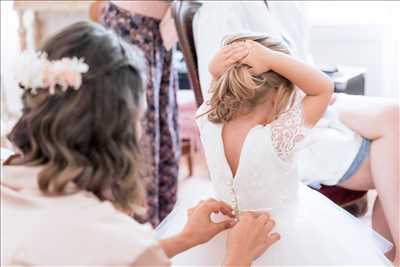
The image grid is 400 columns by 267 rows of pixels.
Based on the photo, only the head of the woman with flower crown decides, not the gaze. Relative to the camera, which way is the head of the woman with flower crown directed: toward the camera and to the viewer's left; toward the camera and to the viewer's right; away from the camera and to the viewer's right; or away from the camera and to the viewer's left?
away from the camera and to the viewer's right

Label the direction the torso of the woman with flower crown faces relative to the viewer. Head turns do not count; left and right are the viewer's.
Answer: facing away from the viewer and to the right of the viewer

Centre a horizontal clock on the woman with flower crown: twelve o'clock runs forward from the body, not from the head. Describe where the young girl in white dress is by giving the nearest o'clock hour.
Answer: The young girl in white dress is roughly at 12 o'clock from the woman with flower crown.

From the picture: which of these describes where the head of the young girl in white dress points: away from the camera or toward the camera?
away from the camera

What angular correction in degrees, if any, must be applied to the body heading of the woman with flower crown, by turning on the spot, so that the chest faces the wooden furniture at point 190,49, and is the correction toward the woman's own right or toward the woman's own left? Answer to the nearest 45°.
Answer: approximately 45° to the woman's own left
